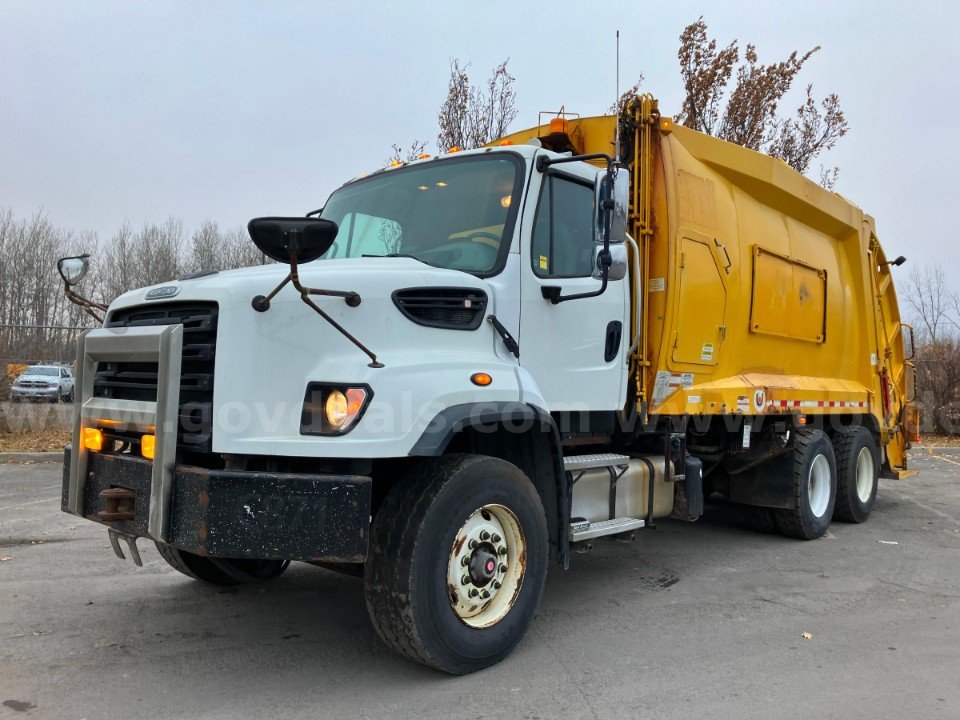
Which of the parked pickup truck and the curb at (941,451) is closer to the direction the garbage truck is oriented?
the parked pickup truck

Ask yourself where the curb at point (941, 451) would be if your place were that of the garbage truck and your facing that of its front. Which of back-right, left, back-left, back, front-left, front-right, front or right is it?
back

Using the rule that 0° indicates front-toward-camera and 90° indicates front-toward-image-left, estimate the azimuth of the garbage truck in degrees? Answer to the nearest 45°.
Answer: approximately 45°

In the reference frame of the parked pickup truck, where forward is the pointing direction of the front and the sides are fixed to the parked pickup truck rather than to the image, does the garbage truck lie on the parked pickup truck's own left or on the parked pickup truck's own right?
on the parked pickup truck's own left

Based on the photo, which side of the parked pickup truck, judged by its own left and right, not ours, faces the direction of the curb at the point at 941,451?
left

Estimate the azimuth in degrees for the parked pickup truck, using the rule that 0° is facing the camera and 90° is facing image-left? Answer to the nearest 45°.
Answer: approximately 45°

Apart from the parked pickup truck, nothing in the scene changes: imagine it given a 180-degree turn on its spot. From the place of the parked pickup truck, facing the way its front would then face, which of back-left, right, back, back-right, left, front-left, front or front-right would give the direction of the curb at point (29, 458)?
back-right

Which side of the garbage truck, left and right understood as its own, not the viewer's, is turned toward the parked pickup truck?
right

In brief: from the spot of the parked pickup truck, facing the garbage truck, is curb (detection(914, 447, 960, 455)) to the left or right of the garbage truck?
left

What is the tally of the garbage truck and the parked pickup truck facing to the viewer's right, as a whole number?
0
